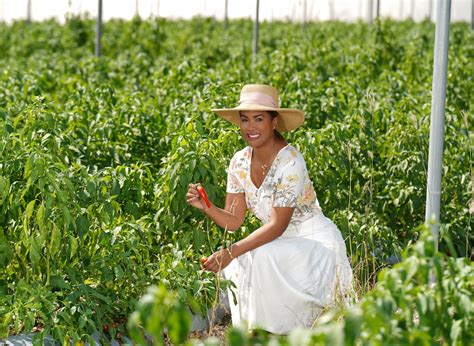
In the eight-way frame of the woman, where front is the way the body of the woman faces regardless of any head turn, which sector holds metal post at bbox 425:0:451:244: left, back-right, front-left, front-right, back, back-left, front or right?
back-left

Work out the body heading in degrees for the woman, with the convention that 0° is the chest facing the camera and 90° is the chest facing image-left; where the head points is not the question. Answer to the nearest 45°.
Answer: approximately 45°
